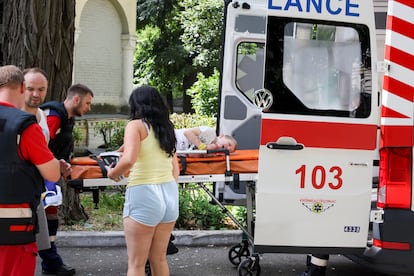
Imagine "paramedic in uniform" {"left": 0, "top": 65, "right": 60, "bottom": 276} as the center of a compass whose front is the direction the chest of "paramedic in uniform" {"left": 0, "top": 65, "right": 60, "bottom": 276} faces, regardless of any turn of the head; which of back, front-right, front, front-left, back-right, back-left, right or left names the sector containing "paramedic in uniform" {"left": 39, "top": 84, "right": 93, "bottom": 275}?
front-left

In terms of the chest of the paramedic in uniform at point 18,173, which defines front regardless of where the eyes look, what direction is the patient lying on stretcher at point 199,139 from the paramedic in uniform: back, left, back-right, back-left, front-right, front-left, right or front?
front

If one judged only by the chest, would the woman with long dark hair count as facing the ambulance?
no

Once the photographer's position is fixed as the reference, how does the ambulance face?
facing away from the viewer and to the right of the viewer

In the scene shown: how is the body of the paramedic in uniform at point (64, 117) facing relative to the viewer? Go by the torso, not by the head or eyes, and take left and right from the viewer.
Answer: facing to the right of the viewer

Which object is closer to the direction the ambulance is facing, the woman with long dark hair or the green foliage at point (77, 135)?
the green foliage

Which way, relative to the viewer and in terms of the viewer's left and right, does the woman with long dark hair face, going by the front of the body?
facing away from the viewer and to the left of the viewer

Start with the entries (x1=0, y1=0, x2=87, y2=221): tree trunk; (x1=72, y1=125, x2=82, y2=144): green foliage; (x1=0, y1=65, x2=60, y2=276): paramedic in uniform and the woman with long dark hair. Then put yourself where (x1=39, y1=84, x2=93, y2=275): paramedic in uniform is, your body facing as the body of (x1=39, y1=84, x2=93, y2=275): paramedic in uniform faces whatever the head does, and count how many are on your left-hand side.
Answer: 2

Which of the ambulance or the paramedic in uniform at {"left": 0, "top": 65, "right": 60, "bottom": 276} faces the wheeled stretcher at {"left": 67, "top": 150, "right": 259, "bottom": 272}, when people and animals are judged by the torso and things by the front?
the paramedic in uniform

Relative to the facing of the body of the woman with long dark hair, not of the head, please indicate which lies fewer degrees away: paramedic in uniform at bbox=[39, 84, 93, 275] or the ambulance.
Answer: the paramedic in uniform

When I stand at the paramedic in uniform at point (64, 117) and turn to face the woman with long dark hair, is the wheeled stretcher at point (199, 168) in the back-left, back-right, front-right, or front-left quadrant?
front-left

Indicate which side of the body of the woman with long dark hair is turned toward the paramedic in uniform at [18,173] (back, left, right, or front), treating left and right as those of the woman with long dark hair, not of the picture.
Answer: left

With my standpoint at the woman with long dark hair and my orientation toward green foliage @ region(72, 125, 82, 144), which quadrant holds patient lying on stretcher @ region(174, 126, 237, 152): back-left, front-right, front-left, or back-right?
front-right

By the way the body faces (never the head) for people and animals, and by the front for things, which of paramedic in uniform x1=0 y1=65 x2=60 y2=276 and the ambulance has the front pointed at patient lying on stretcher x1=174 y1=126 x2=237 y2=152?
the paramedic in uniform

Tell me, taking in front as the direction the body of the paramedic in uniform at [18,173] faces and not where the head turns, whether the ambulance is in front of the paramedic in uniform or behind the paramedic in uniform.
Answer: in front

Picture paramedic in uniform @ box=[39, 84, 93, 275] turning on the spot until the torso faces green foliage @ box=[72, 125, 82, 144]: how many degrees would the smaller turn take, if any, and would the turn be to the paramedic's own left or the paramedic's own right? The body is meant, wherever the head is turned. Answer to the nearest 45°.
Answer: approximately 90° to the paramedic's own left

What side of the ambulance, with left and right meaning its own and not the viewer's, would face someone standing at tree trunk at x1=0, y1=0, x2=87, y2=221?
left

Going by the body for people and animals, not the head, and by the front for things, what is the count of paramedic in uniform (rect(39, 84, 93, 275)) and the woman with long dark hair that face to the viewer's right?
1

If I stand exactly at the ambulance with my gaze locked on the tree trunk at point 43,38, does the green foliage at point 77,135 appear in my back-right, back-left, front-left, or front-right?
front-right
